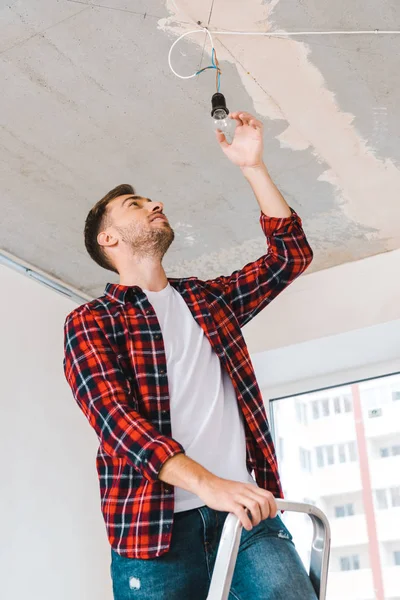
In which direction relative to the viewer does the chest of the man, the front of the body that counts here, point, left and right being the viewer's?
facing the viewer and to the right of the viewer

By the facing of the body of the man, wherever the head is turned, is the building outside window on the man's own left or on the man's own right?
on the man's own left
